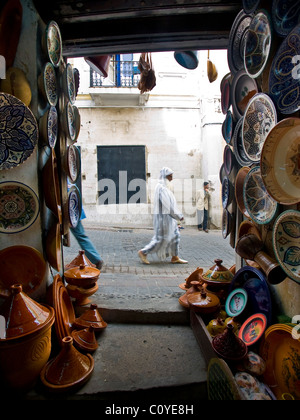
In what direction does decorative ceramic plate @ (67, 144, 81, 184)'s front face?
to the viewer's right

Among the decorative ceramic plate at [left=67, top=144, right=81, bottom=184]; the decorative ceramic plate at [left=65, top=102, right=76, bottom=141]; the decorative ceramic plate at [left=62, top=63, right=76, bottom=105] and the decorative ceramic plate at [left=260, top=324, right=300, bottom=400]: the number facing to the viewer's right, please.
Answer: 3

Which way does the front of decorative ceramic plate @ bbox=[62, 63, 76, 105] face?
to the viewer's right

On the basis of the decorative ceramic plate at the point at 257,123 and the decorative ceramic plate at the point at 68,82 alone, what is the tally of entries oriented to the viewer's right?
1

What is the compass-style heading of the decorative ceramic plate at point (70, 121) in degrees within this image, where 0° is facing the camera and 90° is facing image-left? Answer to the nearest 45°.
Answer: approximately 270°

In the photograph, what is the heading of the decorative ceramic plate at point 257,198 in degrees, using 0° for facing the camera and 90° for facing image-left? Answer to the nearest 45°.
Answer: approximately 45°
